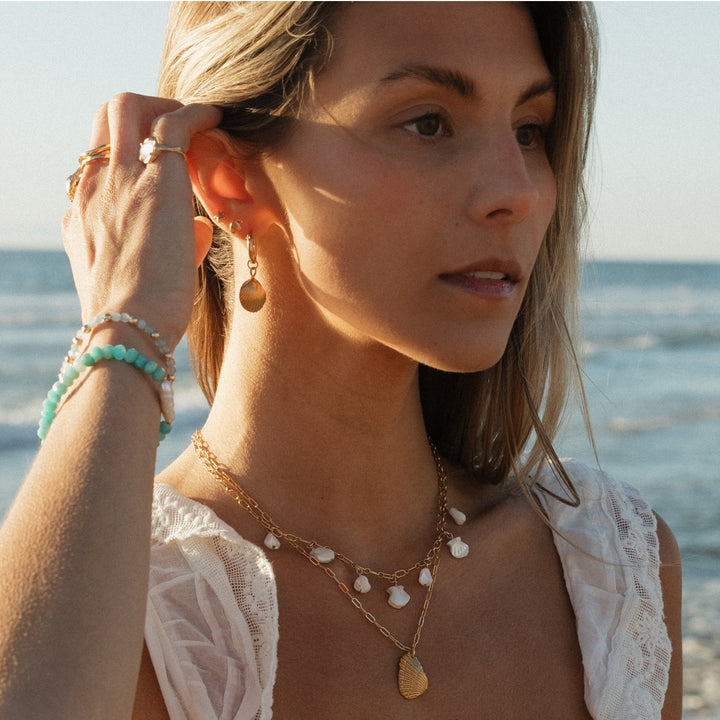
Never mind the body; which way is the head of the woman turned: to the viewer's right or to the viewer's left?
to the viewer's right

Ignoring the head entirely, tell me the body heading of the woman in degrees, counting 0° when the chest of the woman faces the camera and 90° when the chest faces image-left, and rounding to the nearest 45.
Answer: approximately 315°
